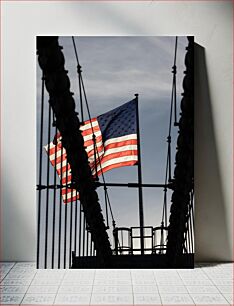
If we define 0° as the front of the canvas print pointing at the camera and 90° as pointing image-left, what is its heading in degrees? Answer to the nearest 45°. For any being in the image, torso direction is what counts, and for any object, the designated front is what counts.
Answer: approximately 0°
